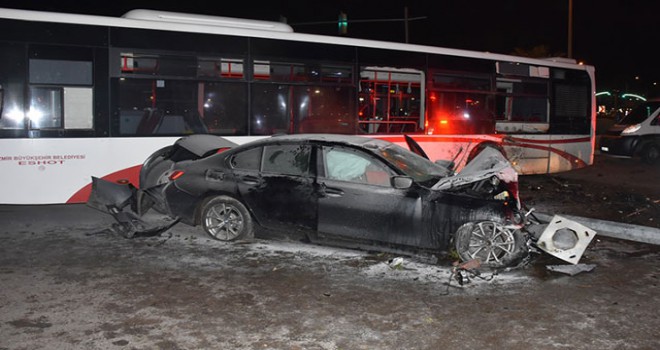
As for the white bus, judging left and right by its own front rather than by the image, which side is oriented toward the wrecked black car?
left

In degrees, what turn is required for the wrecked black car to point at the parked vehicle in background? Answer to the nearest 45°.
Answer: approximately 45° to its left

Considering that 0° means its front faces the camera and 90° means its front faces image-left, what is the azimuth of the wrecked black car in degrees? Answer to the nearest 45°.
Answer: approximately 270°

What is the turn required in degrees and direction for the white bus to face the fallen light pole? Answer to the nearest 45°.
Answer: approximately 135° to its left

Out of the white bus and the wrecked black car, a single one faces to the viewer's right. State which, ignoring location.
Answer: the wrecked black car

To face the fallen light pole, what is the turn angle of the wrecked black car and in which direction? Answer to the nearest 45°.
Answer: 0° — it already faces it

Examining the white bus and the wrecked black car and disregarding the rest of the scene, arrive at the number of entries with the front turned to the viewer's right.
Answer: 1
